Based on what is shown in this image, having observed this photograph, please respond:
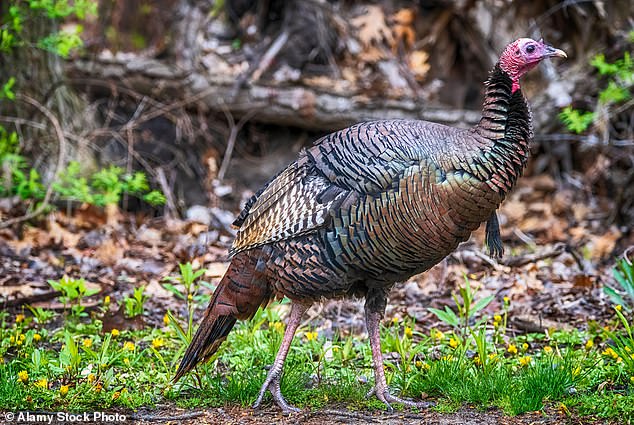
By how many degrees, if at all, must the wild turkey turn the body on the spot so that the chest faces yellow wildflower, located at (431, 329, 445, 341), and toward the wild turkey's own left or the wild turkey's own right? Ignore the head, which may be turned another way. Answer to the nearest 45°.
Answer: approximately 90° to the wild turkey's own left

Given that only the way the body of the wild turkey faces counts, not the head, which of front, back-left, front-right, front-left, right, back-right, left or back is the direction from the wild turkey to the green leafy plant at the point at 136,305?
back-left

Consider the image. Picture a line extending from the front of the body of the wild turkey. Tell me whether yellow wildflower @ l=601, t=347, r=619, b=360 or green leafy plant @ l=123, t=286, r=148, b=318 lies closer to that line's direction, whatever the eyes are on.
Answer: the yellow wildflower

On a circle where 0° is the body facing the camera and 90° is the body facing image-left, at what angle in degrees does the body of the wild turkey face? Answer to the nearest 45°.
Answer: approximately 270°

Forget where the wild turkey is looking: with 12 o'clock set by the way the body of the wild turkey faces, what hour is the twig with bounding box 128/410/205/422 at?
The twig is roughly at 6 o'clock from the wild turkey.

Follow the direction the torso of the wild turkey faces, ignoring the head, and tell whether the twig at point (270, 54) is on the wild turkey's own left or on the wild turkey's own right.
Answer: on the wild turkey's own left

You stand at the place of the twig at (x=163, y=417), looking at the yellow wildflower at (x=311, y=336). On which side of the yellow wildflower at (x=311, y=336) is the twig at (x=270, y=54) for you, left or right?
left

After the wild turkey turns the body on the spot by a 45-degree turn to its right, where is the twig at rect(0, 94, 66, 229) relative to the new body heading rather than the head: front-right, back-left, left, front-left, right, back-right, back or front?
back

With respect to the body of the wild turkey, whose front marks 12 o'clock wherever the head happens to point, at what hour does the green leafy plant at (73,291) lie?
The green leafy plant is roughly at 7 o'clock from the wild turkey.

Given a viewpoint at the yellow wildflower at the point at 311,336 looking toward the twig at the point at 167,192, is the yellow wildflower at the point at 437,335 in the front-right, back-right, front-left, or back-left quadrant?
back-right
